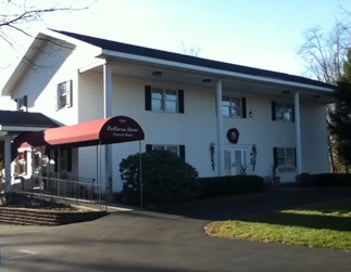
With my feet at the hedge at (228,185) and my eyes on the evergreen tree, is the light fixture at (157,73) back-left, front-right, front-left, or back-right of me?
back-left

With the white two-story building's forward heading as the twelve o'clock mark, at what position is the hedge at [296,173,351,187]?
The hedge is roughly at 10 o'clock from the white two-story building.

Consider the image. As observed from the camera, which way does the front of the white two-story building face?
facing the viewer and to the right of the viewer

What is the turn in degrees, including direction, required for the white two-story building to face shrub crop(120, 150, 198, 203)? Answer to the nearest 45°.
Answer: approximately 45° to its right

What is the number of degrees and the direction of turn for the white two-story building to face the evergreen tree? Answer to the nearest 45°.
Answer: approximately 45° to its left

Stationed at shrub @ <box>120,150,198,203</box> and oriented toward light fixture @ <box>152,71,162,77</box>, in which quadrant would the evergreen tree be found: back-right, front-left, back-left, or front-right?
front-right
